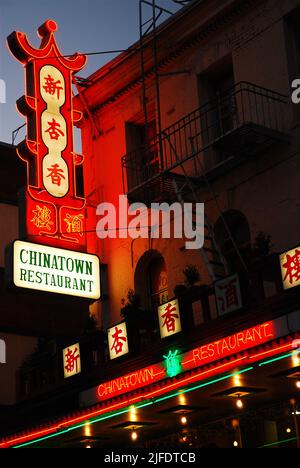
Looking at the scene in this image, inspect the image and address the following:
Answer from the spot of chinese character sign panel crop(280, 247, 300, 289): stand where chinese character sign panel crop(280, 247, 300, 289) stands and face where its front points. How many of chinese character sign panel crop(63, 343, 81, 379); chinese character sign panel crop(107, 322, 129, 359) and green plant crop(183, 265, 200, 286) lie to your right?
3

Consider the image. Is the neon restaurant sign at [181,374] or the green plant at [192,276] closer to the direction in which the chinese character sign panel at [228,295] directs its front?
the neon restaurant sign

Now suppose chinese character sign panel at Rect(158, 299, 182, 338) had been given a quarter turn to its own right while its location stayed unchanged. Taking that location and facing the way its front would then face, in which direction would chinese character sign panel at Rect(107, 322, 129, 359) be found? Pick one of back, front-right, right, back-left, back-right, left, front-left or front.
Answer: front

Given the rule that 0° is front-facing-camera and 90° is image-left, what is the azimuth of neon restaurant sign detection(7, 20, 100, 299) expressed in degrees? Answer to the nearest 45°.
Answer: approximately 315°

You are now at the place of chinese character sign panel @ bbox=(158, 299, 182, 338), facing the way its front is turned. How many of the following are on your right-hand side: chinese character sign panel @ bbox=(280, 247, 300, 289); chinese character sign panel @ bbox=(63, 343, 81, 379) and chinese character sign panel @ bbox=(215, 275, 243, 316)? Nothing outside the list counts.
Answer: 1

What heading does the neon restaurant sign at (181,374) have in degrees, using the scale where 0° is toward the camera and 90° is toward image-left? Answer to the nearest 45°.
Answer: approximately 45°

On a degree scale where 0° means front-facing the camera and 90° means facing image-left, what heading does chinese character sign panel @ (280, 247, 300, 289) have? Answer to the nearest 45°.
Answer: approximately 45°

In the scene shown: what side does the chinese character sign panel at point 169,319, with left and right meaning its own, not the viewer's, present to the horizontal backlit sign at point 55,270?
right

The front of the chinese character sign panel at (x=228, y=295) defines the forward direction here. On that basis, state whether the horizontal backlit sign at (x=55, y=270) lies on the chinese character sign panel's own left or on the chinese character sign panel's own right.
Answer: on the chinese character sign panel's own right

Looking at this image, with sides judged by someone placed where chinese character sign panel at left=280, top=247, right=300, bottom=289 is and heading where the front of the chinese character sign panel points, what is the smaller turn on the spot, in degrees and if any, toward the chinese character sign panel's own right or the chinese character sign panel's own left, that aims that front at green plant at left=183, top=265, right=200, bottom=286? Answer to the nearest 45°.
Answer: approximately 90° to the chinese character sign panel's own right

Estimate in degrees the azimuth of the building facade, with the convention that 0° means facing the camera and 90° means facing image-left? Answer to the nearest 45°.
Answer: approximately 45°

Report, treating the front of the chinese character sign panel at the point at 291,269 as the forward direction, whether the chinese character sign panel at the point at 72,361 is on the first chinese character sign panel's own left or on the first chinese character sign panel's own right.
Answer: on the first chinese character sign panel's own right
